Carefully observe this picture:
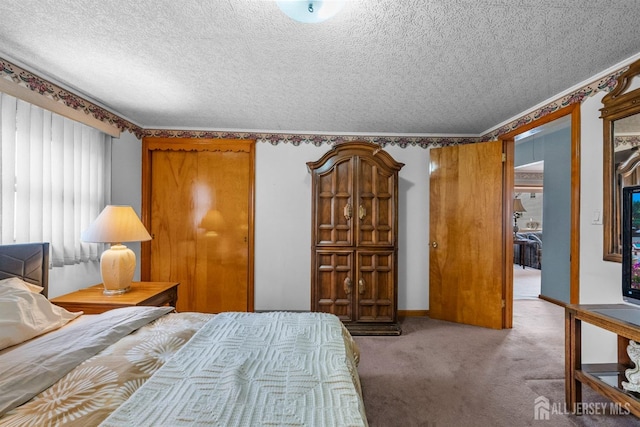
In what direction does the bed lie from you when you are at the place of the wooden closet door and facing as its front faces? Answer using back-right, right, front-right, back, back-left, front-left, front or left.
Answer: front

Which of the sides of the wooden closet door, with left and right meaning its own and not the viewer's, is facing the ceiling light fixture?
front

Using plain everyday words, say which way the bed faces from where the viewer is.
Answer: facing to the right of the viewer

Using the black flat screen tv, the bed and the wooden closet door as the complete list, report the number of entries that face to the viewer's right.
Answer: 1

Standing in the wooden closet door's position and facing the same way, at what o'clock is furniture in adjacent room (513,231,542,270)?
The furniture in adjacent room is roughly at 9 o'clock from the wooden closet door.

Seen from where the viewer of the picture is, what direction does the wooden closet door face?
facing the viewer

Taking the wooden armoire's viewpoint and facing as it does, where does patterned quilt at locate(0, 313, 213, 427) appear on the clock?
The patterned quilt is roughly at 1 o'clock from the wooden armoire.

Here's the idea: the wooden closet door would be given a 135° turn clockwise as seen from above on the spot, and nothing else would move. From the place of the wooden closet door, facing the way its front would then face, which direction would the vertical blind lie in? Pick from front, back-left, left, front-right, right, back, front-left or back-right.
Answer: left

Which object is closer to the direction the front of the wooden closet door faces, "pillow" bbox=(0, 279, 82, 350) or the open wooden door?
the pillow

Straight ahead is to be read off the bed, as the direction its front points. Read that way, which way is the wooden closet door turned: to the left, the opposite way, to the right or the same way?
to the right

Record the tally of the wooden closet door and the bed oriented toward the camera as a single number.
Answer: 1

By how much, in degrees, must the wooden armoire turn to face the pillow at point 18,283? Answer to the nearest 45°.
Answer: approximately 45° to its right

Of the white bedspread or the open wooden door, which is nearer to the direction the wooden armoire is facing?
the white bedspread

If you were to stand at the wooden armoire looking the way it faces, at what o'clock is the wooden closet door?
The wooden closet door is roughly at 3 o'clock from the wooden armoire.

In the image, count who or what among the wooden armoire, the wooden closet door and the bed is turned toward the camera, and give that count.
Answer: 2

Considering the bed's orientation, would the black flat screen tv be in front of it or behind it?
in front

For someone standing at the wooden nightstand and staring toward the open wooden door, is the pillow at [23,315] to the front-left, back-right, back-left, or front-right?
back-right
